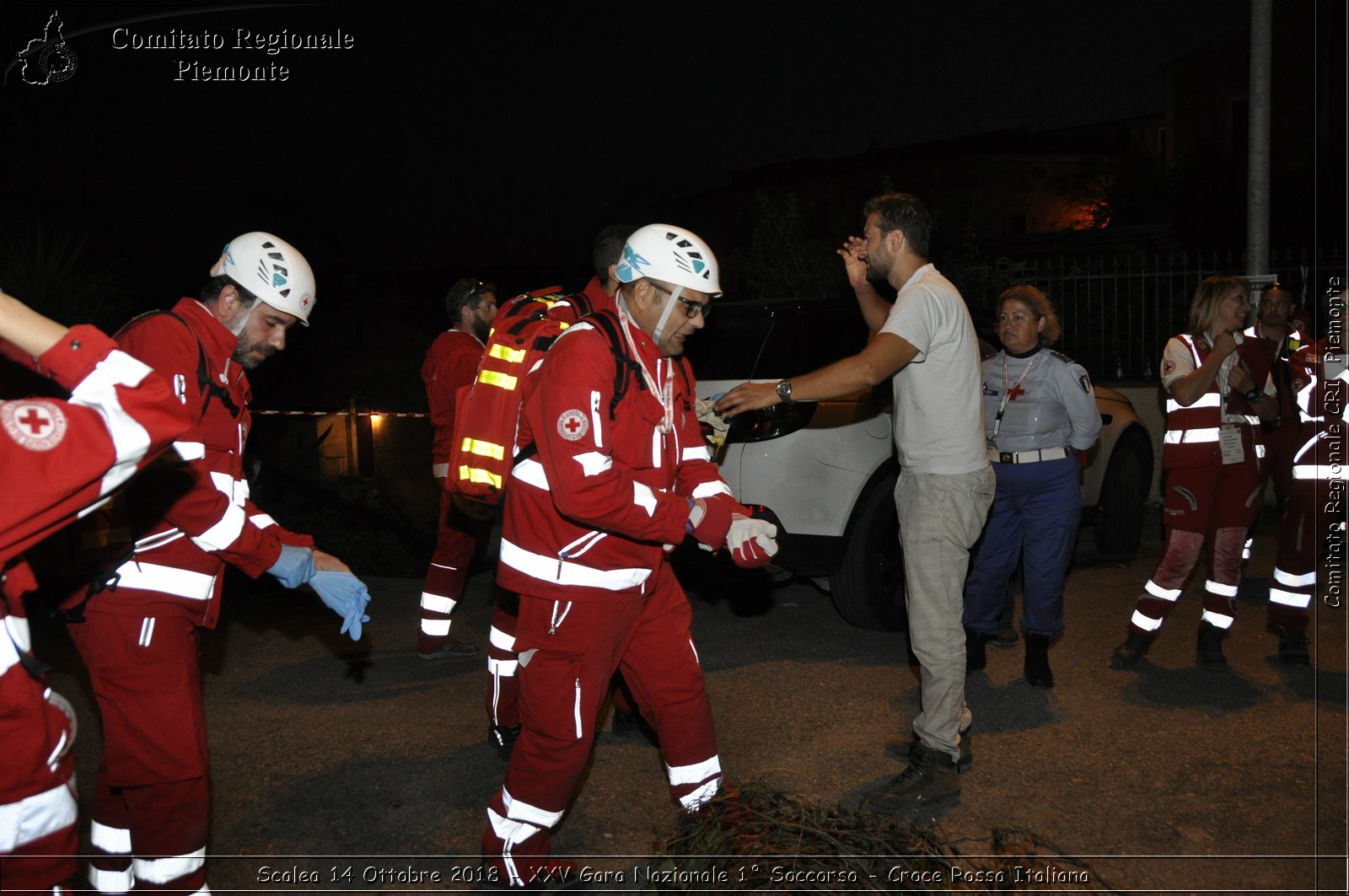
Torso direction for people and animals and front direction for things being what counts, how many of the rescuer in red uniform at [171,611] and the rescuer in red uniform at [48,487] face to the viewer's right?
2

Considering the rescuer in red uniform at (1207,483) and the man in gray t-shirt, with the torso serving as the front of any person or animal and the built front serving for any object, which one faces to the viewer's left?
the man in gray t-shirt

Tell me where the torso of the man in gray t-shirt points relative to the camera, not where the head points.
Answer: to the viewer's left

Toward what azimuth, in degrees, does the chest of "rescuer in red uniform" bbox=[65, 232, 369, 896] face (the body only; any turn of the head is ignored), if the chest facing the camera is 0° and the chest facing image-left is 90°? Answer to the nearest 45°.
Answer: approximately 270°

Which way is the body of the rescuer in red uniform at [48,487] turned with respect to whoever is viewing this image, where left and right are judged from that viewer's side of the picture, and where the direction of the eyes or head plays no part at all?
facing to the right of the viewer

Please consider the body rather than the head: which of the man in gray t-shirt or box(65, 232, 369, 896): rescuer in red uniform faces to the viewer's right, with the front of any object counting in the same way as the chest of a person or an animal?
the rescuer in red uniform

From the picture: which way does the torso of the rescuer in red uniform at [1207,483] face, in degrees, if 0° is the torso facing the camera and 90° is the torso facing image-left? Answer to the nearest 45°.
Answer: approximately 315°

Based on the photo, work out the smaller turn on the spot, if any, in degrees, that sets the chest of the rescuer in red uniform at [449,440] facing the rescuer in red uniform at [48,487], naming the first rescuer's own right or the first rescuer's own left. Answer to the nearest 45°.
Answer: approximately 90° to the first rescuer's own right

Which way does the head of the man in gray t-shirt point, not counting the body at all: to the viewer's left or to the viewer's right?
to the viewer's left

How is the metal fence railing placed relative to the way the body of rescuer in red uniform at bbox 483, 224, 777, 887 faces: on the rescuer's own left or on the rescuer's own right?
on the rescuer's own left

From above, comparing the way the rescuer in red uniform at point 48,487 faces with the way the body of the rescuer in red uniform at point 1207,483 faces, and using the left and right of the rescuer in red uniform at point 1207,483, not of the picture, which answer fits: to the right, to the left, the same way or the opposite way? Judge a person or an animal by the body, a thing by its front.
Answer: to the left
